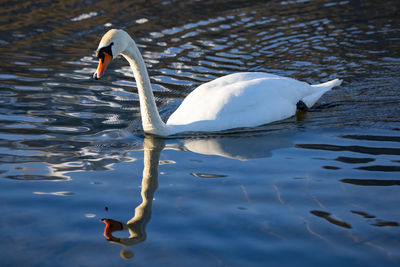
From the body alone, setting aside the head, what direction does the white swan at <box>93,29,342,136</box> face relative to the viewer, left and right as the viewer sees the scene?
facing to the left of the viewer
